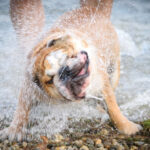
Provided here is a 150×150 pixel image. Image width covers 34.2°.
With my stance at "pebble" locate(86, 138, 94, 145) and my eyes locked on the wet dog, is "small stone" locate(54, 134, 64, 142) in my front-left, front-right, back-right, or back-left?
front-left

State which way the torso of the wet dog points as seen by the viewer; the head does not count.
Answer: toward the camera

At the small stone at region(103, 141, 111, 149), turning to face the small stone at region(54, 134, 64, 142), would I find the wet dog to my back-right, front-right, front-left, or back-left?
front-right
